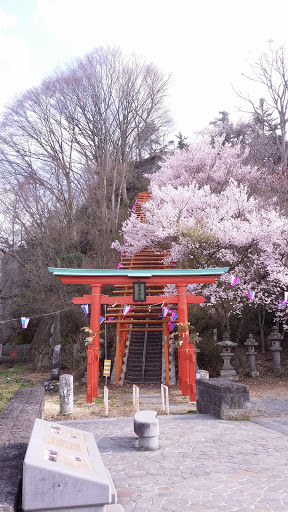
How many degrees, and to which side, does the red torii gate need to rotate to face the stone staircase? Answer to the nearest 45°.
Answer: approximately 180°

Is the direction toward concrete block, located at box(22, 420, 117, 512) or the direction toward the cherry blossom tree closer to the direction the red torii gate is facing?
the concrete block

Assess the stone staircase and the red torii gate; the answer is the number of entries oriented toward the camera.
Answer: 2

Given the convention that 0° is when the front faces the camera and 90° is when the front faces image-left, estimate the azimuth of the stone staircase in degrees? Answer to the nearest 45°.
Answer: approximately 0°

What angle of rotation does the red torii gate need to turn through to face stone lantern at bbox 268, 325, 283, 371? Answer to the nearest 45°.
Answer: approximately 135° to its left

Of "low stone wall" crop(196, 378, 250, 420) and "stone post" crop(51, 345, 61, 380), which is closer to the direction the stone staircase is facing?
the low stone wall

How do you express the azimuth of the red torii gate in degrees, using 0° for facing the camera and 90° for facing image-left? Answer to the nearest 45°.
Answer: approximately 0°
